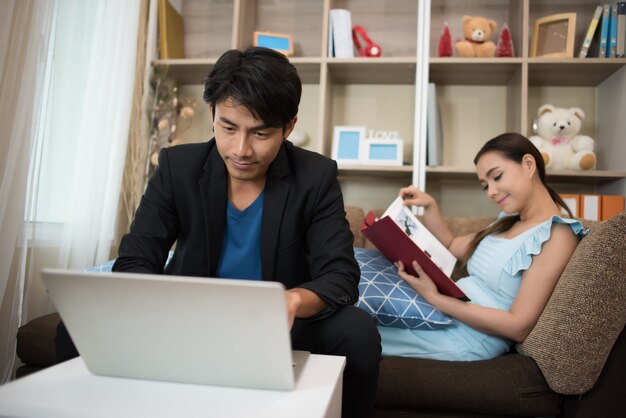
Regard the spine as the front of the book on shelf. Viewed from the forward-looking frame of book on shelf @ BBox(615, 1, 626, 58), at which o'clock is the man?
The man is roughly at 1 o'clock from the book on shelf.

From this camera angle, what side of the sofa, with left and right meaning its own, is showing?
front

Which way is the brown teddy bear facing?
toward the camera

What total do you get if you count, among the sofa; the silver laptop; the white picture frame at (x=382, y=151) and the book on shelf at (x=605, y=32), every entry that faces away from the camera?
1

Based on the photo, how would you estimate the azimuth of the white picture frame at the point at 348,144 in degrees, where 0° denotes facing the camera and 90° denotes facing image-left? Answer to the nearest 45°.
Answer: approximately 0°

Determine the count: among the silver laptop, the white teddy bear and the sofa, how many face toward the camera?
2

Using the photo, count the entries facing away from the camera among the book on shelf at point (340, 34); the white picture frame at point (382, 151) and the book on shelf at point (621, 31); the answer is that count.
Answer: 0

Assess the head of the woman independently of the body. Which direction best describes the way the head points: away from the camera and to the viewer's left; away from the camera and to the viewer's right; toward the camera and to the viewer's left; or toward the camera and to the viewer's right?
toward the camera and to the viewer's left

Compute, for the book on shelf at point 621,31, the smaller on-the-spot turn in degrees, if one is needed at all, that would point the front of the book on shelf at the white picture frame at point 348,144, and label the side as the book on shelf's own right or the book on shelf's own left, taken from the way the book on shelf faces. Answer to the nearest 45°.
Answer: approximately 90° to the book on shelf's own right
